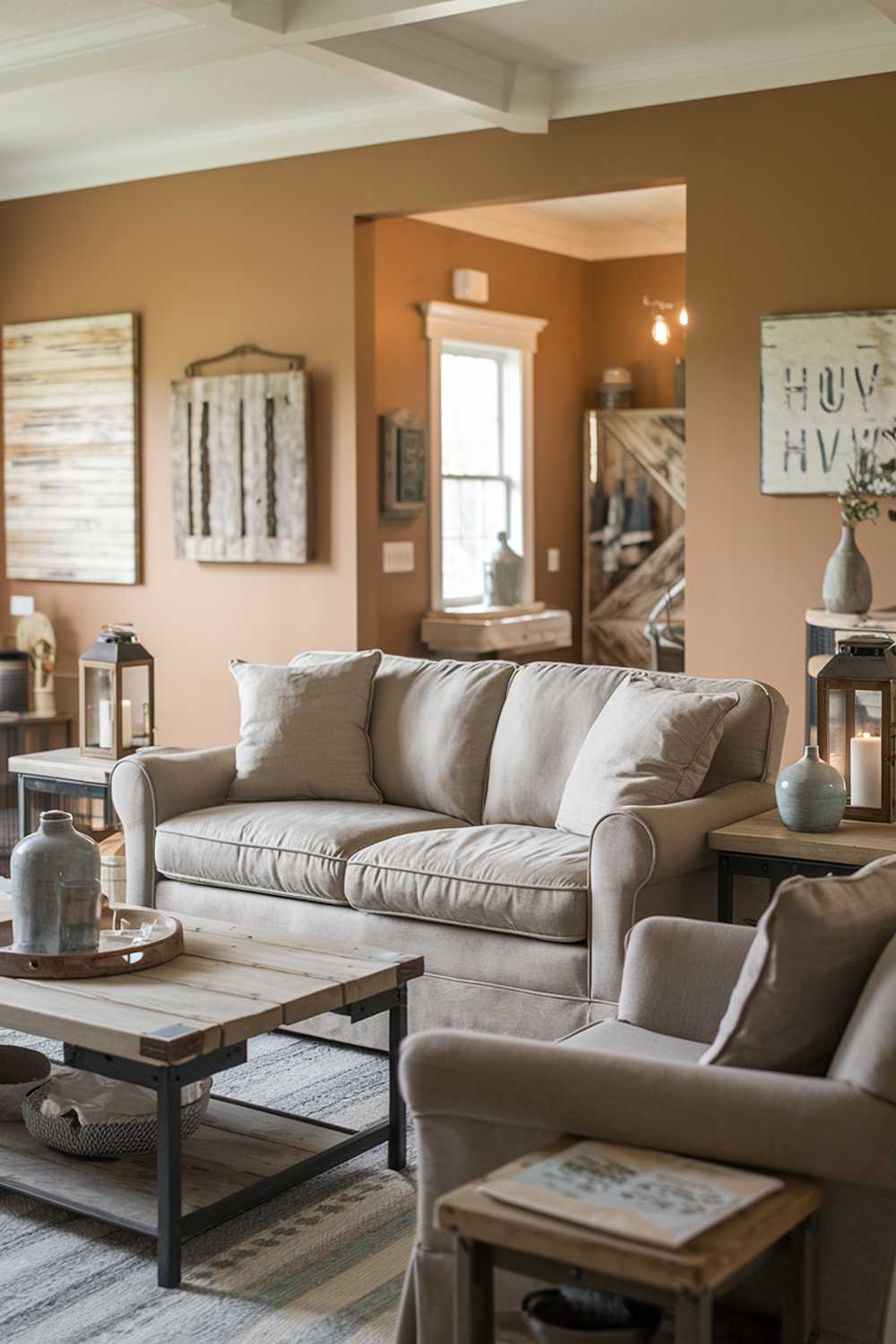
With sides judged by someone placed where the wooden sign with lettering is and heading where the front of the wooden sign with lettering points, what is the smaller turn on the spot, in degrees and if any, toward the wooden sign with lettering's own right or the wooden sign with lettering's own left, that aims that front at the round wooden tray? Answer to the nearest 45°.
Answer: approximately 45° to the wooden sign with lettering's own right

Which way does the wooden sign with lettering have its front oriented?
toward the camera

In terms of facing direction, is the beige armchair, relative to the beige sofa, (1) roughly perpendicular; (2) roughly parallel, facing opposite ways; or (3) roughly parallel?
roughly perpendicular

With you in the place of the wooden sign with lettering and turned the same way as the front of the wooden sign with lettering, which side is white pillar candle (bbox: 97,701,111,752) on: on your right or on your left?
on your right

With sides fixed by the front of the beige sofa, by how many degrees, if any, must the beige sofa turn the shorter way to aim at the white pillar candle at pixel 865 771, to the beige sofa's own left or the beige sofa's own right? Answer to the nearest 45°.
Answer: approximately 90° to the beige sofa's own left

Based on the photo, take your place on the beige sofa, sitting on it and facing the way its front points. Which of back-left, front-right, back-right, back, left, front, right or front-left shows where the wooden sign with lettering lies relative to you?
back

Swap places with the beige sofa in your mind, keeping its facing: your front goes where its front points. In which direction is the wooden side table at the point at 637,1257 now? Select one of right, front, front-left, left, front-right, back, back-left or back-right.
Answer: front-left

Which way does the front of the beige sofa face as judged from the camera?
facing the viewer and to the left of the viewer

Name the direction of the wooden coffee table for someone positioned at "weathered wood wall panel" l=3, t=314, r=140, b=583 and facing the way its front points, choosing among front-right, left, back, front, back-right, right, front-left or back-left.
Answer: front-left

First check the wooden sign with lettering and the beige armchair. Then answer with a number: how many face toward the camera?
1

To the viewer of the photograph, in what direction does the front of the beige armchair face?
facing away from the viewer and to the left of the viewer

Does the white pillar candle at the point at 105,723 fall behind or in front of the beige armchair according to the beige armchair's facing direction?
in front

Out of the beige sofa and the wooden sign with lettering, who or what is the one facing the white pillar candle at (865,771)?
the wooden sign with lettering

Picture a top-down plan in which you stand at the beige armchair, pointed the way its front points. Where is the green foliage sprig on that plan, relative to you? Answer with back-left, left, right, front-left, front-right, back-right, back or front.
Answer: front-right
